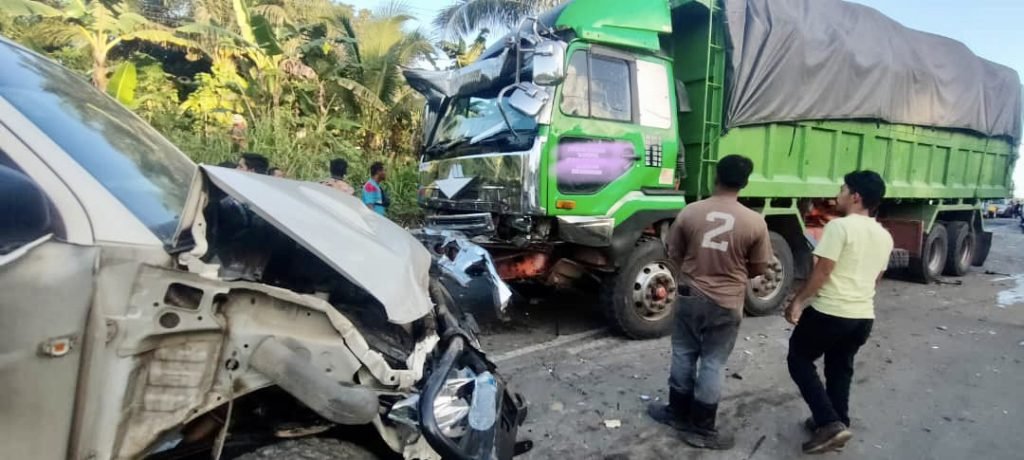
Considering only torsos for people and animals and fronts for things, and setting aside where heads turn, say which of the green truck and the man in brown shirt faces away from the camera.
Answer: the man in brown shirt

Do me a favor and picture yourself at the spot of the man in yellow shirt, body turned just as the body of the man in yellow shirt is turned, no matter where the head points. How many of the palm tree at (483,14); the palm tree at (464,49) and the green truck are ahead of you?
3

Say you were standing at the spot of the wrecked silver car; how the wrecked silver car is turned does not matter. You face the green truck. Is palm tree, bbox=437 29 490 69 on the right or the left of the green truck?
left

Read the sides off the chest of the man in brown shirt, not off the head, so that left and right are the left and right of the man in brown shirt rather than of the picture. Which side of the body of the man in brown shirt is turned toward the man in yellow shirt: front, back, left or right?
right

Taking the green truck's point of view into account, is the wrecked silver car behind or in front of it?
in front

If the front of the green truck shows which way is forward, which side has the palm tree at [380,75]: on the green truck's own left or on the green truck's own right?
on the green truck's own right

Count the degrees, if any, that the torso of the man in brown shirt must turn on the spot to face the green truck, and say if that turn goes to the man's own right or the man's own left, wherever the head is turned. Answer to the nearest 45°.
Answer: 0° — they already face it

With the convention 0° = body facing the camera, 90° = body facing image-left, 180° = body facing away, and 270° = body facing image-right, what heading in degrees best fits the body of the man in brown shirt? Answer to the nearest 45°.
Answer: approximately 180°

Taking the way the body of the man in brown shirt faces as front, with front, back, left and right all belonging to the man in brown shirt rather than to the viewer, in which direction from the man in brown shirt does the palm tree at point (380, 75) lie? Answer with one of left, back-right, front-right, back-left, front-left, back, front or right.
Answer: front-left

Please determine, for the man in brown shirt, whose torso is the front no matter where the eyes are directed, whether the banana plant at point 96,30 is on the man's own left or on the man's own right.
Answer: on the man's own left

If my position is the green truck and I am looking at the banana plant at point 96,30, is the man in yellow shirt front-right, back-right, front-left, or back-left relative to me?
back-left

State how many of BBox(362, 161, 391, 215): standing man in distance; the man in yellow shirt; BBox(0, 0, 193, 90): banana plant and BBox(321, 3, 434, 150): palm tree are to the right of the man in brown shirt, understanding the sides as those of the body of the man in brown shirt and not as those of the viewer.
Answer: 1

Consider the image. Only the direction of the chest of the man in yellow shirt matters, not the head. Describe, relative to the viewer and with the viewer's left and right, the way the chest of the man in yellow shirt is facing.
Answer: facing away from the viewer and to the left of the viewer

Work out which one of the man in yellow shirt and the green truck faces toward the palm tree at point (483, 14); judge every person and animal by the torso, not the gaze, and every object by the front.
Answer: the man in yellow shirt

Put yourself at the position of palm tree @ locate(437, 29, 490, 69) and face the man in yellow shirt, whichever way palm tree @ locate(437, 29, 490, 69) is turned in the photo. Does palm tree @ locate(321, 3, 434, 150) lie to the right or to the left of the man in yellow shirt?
right

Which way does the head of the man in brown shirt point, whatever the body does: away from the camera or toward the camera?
away from the camera

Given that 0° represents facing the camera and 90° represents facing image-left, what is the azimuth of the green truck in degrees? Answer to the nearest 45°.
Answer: approximately 45°

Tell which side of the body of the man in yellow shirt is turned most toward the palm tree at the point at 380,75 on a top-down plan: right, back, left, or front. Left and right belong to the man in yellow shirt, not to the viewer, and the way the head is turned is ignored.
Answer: front
